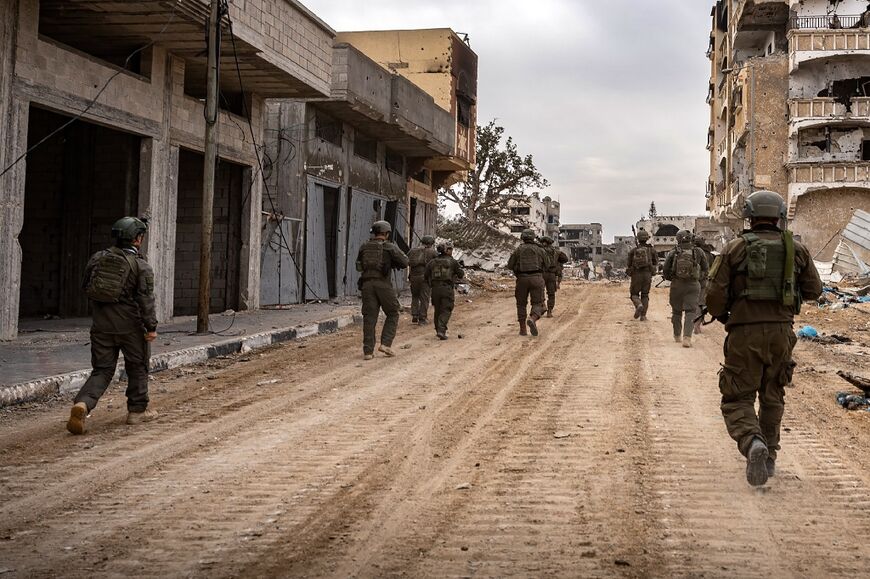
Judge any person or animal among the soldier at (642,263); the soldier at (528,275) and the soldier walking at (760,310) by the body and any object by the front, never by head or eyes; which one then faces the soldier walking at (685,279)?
the soldier walking at (760,310)

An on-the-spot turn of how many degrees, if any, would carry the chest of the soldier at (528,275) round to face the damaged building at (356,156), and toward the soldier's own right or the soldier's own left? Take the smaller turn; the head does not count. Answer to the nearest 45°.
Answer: approximately 45° to the soldier's own left

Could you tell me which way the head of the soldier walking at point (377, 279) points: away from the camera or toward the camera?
away from the camera

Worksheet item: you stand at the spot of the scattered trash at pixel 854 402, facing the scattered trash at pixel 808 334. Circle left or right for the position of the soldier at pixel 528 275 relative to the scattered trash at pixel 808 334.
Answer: left

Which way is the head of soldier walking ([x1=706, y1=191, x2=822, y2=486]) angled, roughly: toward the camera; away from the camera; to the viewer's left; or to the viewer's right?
away from the camera

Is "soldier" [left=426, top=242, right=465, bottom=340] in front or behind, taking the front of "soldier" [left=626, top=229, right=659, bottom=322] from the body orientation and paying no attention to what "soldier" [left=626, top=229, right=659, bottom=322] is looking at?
behind

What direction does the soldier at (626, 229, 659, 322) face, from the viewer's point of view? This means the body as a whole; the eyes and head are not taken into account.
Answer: away from the camera

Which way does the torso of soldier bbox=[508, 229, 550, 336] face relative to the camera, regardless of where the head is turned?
away from the camera

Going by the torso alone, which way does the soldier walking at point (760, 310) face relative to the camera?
away from the camera

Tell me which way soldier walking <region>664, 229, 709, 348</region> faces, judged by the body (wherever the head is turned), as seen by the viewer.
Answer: away from the camera

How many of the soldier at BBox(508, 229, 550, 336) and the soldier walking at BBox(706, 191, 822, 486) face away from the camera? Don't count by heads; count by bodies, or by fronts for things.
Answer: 2
